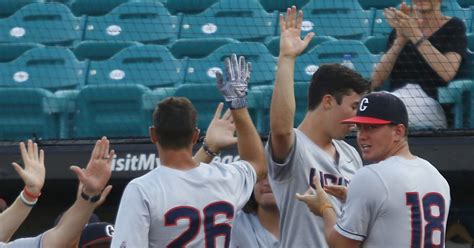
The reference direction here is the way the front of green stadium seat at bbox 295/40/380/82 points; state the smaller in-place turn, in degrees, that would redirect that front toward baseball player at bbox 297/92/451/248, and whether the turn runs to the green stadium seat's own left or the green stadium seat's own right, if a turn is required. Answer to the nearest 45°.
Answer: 0° — it already faces them

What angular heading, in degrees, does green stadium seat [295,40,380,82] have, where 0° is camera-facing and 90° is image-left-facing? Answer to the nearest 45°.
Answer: approximately 0°

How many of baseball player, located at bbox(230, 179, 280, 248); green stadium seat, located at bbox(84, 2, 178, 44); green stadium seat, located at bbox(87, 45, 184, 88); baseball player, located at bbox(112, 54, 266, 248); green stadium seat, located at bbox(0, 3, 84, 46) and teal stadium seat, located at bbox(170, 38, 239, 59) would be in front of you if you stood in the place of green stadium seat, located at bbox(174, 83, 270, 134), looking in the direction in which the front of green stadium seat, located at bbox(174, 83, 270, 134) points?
2

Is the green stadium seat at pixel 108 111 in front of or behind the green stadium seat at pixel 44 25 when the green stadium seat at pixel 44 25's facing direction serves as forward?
in front

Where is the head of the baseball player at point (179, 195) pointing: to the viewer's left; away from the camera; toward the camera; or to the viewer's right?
away from the camera

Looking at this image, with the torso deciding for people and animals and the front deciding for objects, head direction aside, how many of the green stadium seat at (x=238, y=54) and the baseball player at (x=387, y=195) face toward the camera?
1

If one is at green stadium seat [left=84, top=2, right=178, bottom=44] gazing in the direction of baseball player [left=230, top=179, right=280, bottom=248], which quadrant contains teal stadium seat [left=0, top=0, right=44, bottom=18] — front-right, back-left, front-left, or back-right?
back-right
